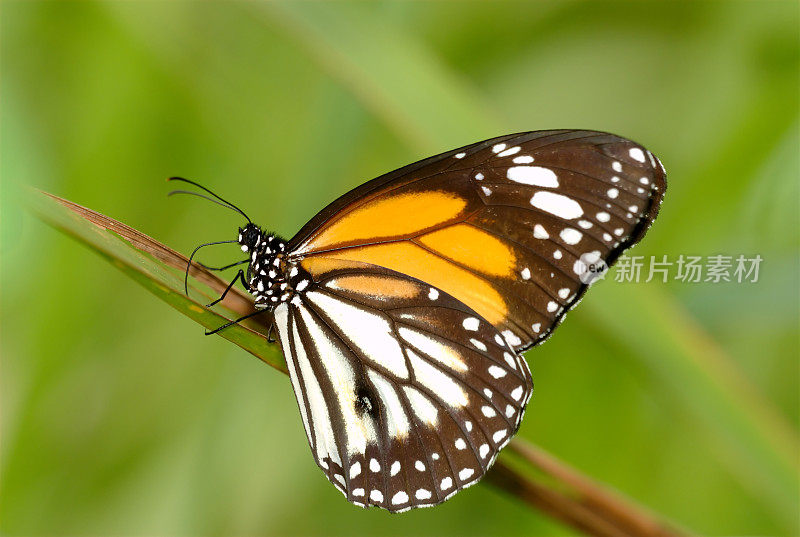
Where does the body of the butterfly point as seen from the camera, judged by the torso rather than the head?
to the viewer's left
